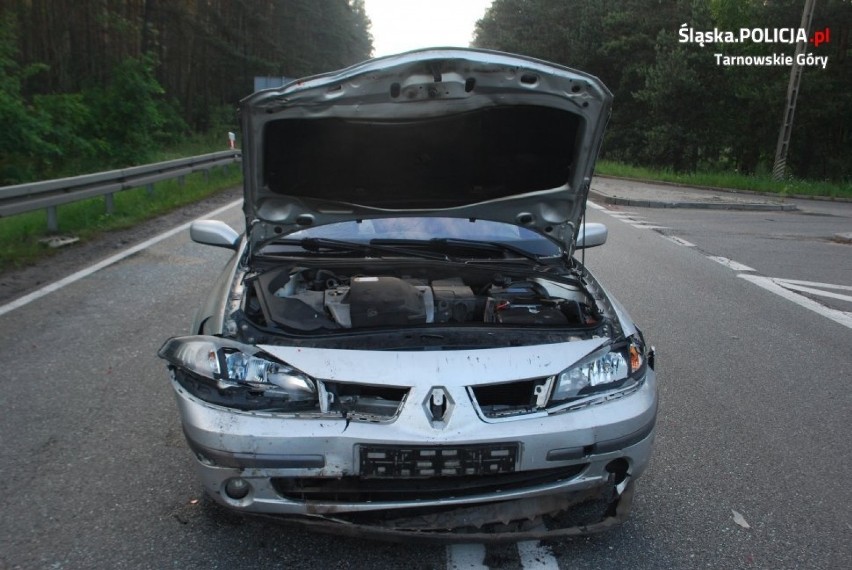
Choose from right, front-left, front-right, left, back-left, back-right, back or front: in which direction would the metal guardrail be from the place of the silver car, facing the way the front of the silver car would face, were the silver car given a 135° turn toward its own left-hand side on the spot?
left

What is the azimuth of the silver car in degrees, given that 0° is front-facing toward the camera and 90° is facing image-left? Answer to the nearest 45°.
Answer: approximately 0°
